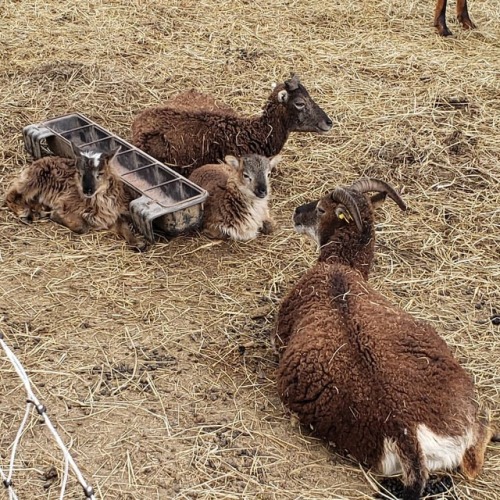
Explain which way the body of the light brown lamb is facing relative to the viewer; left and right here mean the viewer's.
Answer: facing the viewer and to the right of the viewer

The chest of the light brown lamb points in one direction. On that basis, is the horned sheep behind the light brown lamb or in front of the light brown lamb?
in front

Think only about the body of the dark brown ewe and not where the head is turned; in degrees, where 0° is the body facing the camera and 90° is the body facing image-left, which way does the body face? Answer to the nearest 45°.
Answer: approximately 270°

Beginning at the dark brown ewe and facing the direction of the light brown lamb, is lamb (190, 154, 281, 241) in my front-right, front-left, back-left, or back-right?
front-left

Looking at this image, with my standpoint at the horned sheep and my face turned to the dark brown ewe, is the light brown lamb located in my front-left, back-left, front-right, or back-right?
front-left

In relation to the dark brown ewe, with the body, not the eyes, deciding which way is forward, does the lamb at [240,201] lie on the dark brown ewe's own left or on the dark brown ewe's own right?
on the dark brown ewe's own right

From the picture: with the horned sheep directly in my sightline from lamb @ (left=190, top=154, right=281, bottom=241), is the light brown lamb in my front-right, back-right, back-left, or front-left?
back-right

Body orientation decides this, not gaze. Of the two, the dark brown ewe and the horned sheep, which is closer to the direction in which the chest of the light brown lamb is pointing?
the horned sheep

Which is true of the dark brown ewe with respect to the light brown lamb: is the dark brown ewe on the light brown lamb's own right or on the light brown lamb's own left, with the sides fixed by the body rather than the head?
on the light brown lamb's own left

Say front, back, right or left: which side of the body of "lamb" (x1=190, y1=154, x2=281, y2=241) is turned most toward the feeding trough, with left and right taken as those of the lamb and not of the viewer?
back

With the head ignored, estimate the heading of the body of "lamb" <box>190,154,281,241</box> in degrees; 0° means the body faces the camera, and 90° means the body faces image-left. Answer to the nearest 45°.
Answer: approximately 315°

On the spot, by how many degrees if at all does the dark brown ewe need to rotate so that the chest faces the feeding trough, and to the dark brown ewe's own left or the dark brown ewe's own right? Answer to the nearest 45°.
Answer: approximately 135° to the dark brown ewe's own right

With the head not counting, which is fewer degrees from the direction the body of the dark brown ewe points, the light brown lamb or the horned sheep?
the horned sheep

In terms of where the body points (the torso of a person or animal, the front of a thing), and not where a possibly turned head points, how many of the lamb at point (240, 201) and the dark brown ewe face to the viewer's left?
0

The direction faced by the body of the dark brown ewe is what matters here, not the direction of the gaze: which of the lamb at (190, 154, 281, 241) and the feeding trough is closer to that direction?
the lamb

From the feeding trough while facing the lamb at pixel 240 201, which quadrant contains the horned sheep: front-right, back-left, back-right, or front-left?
front-right
